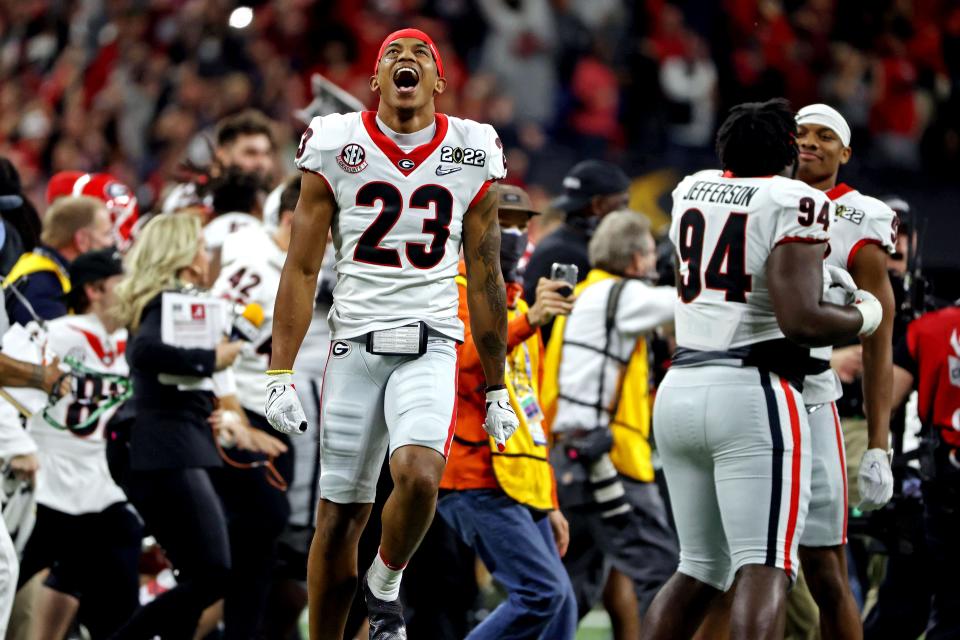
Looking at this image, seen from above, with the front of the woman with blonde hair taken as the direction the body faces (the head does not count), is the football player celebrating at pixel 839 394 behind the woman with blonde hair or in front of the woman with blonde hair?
in front

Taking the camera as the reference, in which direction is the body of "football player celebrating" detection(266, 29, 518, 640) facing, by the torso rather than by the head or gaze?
toward the camera

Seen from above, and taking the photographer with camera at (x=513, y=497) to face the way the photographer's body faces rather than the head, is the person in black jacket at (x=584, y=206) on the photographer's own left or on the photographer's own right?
on the photographer's own left

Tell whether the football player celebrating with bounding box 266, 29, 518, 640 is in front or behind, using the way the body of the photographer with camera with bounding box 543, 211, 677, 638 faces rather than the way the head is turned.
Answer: behind

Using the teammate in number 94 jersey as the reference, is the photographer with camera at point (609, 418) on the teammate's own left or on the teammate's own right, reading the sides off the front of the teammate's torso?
on the teammate's own left

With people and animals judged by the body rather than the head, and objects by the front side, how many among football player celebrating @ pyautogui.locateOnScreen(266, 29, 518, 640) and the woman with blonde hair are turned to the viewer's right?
1

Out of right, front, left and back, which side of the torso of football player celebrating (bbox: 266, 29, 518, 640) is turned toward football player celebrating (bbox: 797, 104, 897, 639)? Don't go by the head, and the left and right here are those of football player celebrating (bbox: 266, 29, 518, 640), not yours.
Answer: left

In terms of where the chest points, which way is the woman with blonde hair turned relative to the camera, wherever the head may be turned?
to the viewer's right

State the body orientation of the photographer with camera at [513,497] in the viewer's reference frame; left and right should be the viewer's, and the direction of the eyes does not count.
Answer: facing the viewer and to the right of the viewer

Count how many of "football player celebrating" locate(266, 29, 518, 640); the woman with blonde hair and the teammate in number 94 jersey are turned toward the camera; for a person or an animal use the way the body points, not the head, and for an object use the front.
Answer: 1

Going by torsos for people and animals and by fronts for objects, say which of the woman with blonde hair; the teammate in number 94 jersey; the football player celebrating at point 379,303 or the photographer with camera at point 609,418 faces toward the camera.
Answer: the football player celebrating
